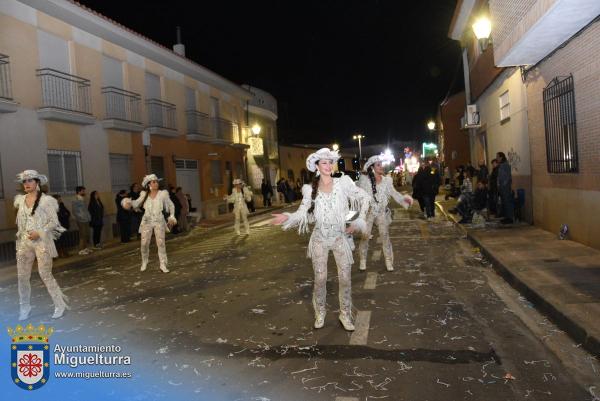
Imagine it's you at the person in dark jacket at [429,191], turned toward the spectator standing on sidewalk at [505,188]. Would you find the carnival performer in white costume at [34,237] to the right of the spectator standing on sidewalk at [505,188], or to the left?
right

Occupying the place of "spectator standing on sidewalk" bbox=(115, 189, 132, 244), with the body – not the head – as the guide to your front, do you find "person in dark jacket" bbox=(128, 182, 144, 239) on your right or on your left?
on your left

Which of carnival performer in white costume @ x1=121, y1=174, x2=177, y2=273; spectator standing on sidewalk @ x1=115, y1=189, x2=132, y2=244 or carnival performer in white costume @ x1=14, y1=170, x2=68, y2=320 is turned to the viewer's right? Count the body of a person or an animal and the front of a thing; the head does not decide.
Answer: the spectator standing on sidewalk

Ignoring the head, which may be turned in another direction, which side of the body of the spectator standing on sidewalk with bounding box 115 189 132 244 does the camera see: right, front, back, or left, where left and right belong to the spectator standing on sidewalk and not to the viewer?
right

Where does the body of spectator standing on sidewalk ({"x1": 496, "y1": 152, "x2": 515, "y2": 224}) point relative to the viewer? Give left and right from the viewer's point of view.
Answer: facing to the left of the viewer

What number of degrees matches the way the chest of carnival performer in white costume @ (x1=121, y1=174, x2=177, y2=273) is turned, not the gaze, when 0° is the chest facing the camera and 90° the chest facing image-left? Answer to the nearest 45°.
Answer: approximately 0°

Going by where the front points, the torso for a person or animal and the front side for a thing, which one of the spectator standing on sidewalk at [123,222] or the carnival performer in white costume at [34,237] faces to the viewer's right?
the spectator standing on sidewalk

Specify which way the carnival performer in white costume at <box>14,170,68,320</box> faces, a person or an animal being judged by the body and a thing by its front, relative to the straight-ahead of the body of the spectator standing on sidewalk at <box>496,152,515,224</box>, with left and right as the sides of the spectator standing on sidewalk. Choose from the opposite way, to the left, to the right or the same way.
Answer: to the left

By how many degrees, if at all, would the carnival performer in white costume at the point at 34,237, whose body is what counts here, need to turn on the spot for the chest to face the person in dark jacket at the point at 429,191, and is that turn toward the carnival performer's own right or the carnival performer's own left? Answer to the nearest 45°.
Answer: approximately 180°

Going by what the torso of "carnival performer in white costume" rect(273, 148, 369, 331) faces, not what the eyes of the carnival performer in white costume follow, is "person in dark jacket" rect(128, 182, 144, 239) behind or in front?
behind

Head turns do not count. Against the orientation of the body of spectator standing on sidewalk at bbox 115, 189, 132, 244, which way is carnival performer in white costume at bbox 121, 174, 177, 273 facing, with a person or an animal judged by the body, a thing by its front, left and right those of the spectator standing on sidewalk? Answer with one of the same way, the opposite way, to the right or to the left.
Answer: to the right
